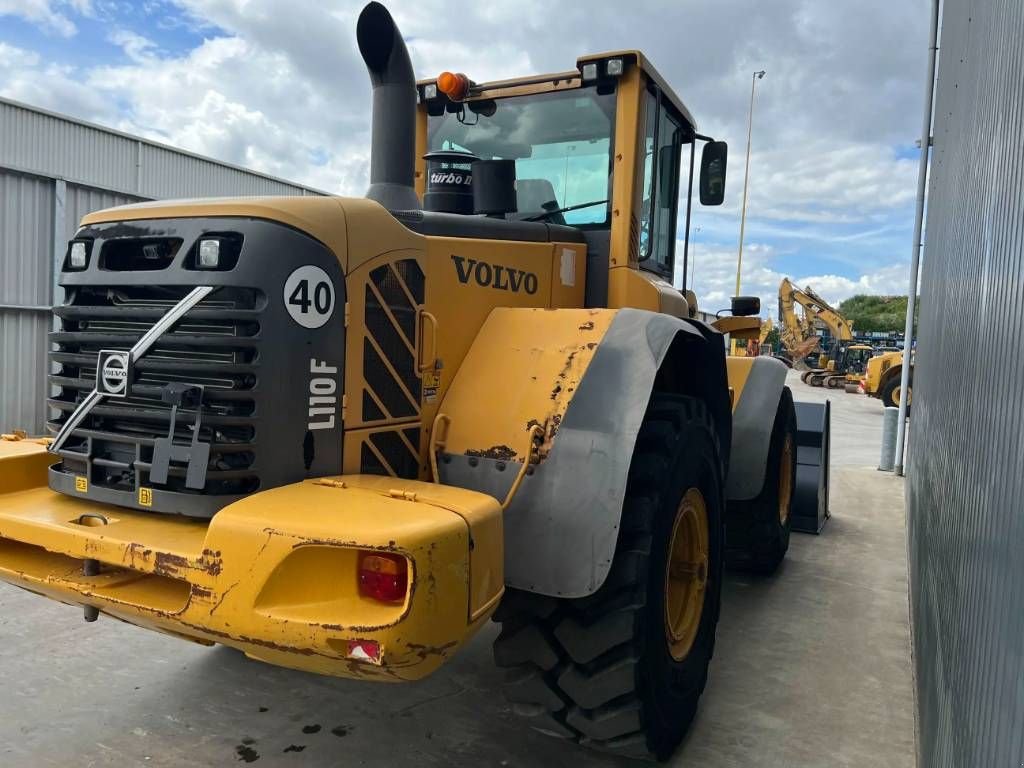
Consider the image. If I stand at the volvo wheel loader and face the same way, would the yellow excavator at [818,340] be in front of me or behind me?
in front

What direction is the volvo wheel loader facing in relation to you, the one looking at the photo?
facing away from the viewer and to the right of the viewer

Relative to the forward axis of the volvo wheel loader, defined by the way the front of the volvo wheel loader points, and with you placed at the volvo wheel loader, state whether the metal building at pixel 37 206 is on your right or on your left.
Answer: on your left

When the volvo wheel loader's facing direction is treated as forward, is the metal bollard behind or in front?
in front

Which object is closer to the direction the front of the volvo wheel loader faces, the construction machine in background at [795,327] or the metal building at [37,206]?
the construction machine in background

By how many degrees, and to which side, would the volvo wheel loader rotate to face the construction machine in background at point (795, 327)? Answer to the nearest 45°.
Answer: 0° — it already faces it
